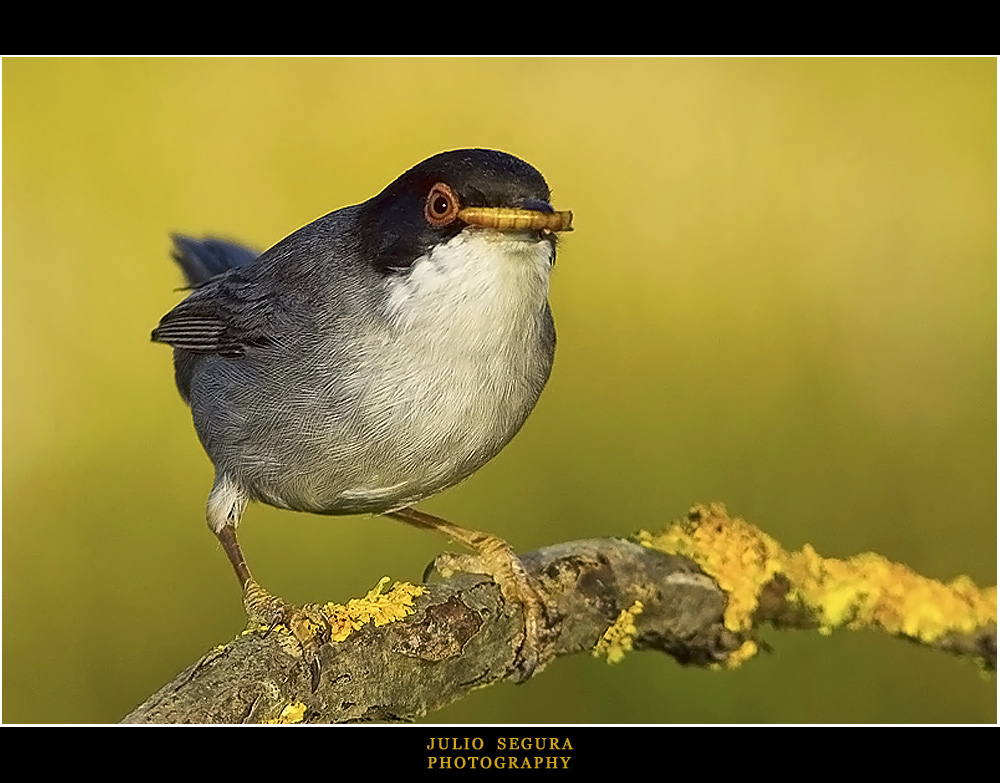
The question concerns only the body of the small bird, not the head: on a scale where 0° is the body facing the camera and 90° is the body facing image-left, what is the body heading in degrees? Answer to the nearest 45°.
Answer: approximately 315°
